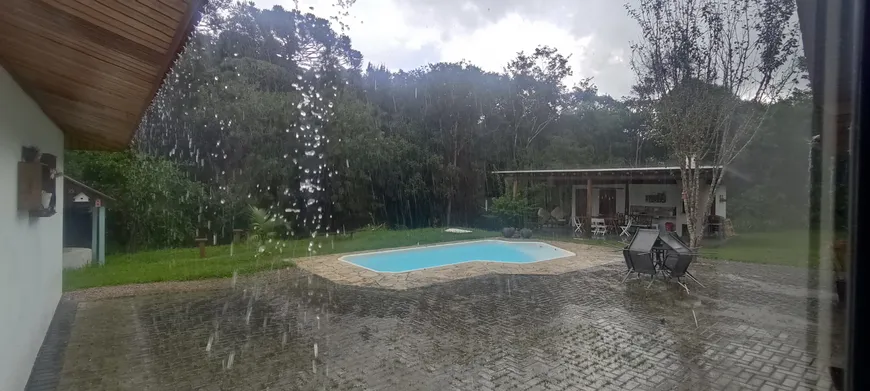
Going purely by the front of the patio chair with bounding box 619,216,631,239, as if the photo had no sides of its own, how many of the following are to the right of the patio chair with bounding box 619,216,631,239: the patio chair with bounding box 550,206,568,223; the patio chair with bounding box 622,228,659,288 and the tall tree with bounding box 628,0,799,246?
1

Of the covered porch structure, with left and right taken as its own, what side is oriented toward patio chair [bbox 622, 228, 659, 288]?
front

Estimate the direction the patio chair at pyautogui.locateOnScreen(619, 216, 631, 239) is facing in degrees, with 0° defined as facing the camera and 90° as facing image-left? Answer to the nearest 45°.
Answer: approximately 45°

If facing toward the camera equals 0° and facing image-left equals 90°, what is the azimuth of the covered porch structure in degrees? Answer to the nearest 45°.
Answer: approximately 0°

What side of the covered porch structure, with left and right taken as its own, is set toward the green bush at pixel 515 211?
right
